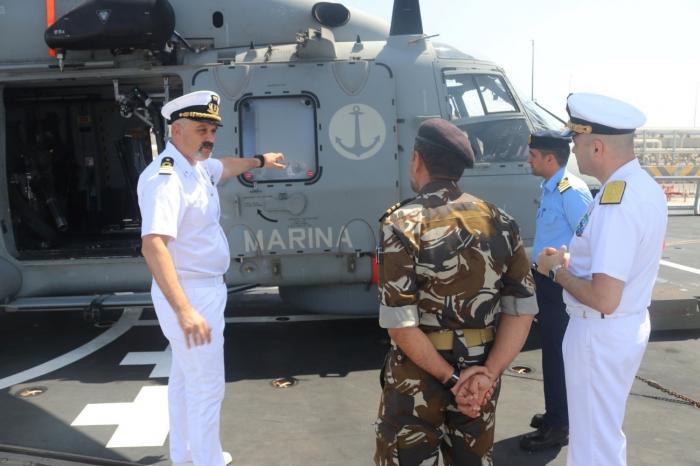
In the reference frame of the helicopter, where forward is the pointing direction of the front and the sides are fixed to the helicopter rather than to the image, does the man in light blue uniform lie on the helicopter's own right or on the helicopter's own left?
on the helicopter's own right

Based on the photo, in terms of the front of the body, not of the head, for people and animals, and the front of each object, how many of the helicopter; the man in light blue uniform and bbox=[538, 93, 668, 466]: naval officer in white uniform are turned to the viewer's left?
2

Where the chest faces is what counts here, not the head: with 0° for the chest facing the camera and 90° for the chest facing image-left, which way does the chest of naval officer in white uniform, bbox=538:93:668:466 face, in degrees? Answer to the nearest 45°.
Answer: approximately 90°

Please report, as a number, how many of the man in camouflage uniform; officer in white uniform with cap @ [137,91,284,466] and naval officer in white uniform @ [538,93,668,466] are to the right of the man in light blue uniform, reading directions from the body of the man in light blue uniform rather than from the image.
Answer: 0

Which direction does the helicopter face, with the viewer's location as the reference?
facing to the right of the viewer

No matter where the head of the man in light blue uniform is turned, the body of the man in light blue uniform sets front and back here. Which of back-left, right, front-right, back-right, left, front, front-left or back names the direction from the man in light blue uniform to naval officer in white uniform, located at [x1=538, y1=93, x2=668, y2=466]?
left

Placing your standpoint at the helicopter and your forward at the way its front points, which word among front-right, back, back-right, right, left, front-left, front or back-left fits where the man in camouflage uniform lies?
right

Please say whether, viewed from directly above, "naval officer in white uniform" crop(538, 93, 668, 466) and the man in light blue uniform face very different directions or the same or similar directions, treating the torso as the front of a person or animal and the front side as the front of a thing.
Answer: same or similar directions

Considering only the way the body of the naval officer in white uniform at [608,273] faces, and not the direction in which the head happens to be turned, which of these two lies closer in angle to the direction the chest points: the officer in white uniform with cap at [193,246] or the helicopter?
the officer in white uniform with cap

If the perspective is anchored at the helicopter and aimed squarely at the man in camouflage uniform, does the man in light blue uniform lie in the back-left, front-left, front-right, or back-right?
front-left

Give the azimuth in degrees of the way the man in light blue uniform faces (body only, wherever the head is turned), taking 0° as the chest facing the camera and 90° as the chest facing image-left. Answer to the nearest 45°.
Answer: approximately 90°

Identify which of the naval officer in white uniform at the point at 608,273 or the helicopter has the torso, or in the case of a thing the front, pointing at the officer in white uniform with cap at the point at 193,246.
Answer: the naval officer in white uniform

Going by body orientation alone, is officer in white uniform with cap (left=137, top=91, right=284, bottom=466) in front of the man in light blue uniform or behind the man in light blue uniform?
in front

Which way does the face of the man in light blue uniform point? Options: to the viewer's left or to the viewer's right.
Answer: to the viewer's left
